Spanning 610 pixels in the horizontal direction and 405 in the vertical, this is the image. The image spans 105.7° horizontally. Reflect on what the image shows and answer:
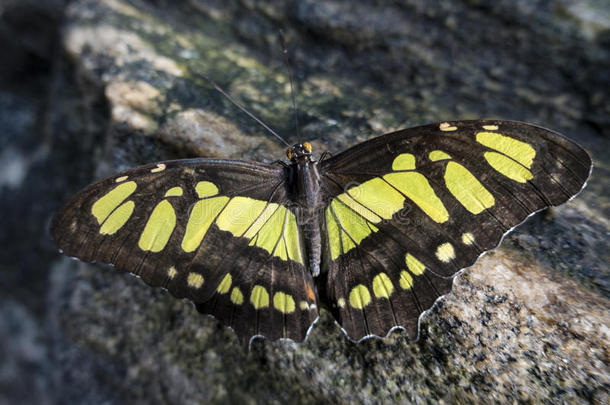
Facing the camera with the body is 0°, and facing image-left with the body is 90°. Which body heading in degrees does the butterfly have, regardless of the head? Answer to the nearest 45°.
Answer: approximately 180°
